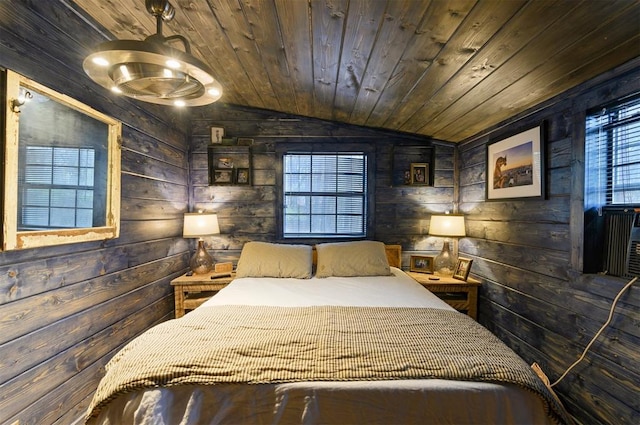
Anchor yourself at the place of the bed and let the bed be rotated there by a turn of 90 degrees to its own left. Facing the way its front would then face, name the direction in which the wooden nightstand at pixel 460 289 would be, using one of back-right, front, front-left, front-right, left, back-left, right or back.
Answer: front-left

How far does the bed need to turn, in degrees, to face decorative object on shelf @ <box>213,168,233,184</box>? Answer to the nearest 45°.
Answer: approximately 135° to its right

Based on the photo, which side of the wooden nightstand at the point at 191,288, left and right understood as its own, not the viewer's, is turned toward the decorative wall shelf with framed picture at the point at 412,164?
left

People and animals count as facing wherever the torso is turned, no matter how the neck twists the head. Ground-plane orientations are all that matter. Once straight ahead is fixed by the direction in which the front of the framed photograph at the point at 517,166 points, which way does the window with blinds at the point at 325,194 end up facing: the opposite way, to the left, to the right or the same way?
to the left

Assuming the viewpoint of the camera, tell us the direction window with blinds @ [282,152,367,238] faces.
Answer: facing the viewer

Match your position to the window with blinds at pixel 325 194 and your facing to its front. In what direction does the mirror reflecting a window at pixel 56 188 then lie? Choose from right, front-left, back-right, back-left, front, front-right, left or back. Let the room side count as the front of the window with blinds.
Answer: front-right

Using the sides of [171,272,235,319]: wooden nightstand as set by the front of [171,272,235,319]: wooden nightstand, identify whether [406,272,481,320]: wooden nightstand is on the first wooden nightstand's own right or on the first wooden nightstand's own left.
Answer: on the first wooden nightstand's own left

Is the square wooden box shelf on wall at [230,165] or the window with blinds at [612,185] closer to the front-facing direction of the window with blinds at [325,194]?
the window with blinds

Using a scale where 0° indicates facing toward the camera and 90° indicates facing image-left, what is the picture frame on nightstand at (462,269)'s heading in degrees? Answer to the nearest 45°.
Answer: approximately 45°

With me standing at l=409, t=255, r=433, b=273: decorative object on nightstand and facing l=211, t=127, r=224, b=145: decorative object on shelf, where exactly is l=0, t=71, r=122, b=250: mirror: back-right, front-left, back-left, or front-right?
front-left

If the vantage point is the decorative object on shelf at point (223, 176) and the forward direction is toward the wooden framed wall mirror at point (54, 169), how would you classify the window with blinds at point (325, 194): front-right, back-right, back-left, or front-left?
back-left

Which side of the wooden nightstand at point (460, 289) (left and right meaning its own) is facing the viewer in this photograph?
front
